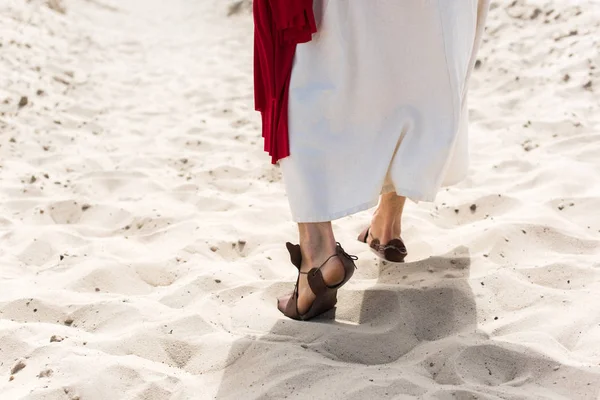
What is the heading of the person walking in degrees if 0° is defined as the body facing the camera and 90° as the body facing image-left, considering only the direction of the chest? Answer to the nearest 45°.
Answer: approximately 135°
